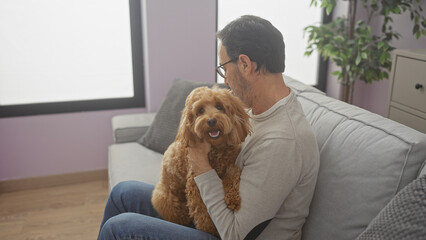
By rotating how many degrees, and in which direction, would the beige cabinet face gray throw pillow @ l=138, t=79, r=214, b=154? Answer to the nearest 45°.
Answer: approximately 45° to its right

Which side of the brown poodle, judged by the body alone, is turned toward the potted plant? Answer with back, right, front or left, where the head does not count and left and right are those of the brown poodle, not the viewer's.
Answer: left

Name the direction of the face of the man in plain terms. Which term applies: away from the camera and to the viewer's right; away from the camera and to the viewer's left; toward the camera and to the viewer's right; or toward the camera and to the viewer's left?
away from the camera and to the viewer's left

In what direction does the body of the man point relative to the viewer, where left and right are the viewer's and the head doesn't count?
facing to the left of the viewer

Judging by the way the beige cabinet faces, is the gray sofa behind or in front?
in front

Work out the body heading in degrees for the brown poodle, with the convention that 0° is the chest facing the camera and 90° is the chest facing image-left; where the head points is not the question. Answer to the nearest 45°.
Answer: approximately 315°

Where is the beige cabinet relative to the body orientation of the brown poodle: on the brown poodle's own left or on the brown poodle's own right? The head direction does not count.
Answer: on the brown poodle's own left

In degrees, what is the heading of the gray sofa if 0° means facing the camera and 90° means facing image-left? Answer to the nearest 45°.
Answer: approximately 45°

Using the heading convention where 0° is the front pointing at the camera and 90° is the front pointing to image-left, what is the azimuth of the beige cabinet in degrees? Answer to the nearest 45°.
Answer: approximately 45°

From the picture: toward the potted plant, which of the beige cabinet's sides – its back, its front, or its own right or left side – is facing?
right
